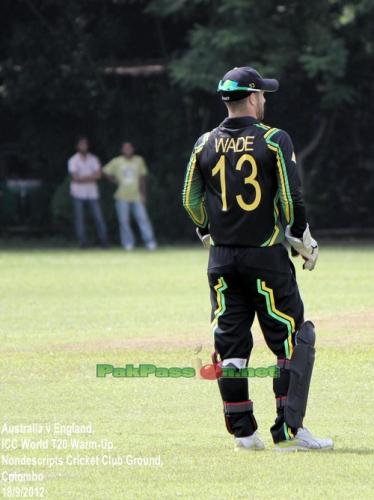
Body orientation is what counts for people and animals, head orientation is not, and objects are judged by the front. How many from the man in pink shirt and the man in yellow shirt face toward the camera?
2

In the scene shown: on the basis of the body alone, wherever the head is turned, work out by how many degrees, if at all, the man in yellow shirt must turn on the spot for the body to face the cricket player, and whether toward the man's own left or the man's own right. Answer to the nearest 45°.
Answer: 0° — they already face them

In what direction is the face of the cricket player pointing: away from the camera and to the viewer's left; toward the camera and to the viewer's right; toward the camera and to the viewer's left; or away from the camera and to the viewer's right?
away from the camera and to the viewer's right

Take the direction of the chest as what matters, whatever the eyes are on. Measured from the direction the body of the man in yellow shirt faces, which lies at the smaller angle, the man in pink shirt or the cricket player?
the cricket player

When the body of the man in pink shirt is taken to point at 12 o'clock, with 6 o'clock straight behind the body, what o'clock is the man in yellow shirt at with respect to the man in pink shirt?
The man in yellow shirt is roughly at 10 o'clock from the man in pink shirt.

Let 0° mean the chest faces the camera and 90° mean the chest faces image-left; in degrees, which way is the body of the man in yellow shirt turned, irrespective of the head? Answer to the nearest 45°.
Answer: approximately 0°

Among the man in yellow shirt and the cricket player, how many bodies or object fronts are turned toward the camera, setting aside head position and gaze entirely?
1

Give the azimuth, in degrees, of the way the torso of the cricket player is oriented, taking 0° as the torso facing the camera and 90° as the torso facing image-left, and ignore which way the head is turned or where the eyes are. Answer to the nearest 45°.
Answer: approximately 225°

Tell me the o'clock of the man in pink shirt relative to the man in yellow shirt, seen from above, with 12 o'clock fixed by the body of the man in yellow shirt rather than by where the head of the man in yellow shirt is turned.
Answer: The man in pink shirt is roughly at 4 o'clock from the man in yellow shirt.

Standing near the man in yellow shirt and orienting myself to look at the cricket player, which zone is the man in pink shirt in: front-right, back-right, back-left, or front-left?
back-right

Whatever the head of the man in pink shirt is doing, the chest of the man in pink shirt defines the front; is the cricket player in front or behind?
in front

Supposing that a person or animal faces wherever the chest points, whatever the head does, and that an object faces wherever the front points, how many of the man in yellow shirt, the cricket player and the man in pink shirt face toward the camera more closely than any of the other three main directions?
2
